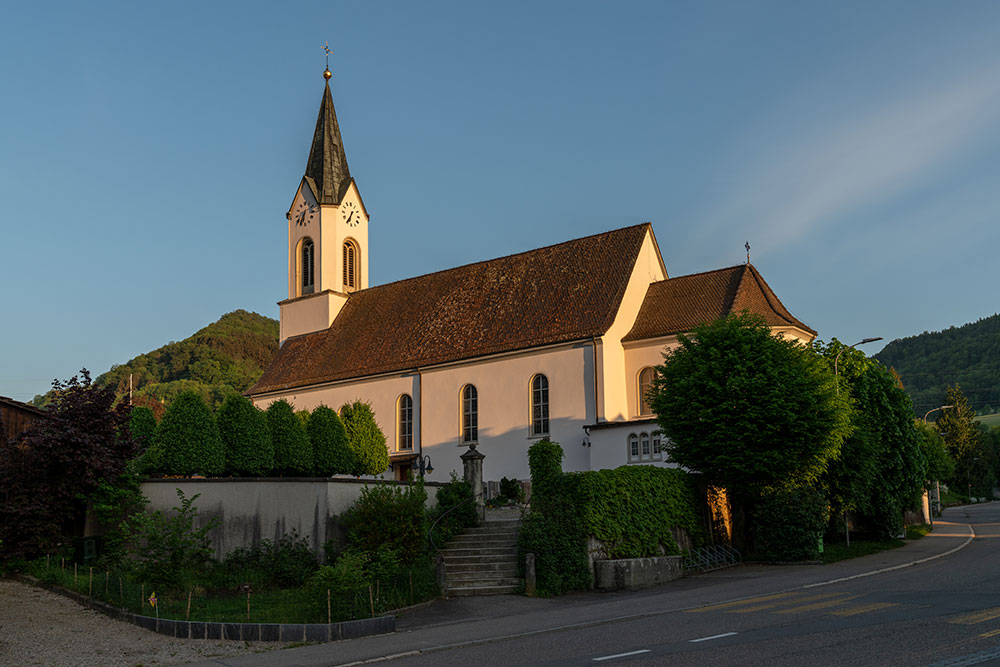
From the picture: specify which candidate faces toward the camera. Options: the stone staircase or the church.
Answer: the stone staircase

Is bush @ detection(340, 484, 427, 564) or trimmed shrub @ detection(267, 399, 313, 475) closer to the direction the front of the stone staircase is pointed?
the bush

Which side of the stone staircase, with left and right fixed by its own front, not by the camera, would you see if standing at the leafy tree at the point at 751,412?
left

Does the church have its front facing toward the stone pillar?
no

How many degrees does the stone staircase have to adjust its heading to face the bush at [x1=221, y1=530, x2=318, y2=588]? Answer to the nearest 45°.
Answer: approximately 90° to its right

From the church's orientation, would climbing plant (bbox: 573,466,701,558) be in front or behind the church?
behind

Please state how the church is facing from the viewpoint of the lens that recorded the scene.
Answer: facing away from the viewer and to the left of the viewer

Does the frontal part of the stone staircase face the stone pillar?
no

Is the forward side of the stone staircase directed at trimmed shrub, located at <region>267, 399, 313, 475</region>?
no

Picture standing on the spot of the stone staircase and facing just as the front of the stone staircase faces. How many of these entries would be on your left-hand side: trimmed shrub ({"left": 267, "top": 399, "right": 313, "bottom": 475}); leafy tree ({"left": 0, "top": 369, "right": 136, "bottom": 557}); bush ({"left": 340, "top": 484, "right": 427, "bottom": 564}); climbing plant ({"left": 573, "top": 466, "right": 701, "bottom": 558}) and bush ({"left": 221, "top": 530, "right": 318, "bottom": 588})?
1

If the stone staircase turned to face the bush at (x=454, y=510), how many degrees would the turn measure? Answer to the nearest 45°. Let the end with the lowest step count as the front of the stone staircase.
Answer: approximately 180°

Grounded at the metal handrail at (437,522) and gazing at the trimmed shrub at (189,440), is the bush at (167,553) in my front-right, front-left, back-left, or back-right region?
front-left

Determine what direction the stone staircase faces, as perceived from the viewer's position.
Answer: facing the viewer

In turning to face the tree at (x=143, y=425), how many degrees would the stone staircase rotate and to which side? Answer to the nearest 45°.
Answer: approximately 90° to its right

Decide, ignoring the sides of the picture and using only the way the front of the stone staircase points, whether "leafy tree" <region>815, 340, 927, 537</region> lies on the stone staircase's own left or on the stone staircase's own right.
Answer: on the stone staircase's own left

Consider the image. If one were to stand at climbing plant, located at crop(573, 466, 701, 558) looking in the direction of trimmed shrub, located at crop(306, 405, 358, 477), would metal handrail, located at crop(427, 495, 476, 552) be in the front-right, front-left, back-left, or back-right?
front-left

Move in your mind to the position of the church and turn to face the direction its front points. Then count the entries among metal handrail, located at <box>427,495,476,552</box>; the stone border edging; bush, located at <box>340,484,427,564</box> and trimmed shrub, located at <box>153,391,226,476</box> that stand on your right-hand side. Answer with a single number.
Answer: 0
